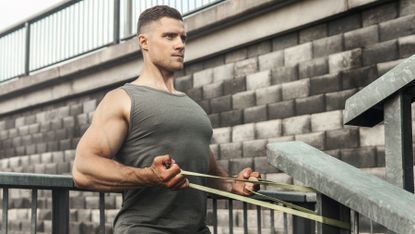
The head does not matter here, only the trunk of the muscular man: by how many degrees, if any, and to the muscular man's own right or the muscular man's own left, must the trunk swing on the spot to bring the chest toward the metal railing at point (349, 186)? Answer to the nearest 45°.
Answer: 0° — they already face it

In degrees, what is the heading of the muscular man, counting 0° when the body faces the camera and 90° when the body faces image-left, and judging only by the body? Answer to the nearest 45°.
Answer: approximately 315°

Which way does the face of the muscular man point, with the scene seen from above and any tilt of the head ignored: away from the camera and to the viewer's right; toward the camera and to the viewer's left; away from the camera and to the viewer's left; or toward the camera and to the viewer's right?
toward the camera and to the viewer's right
